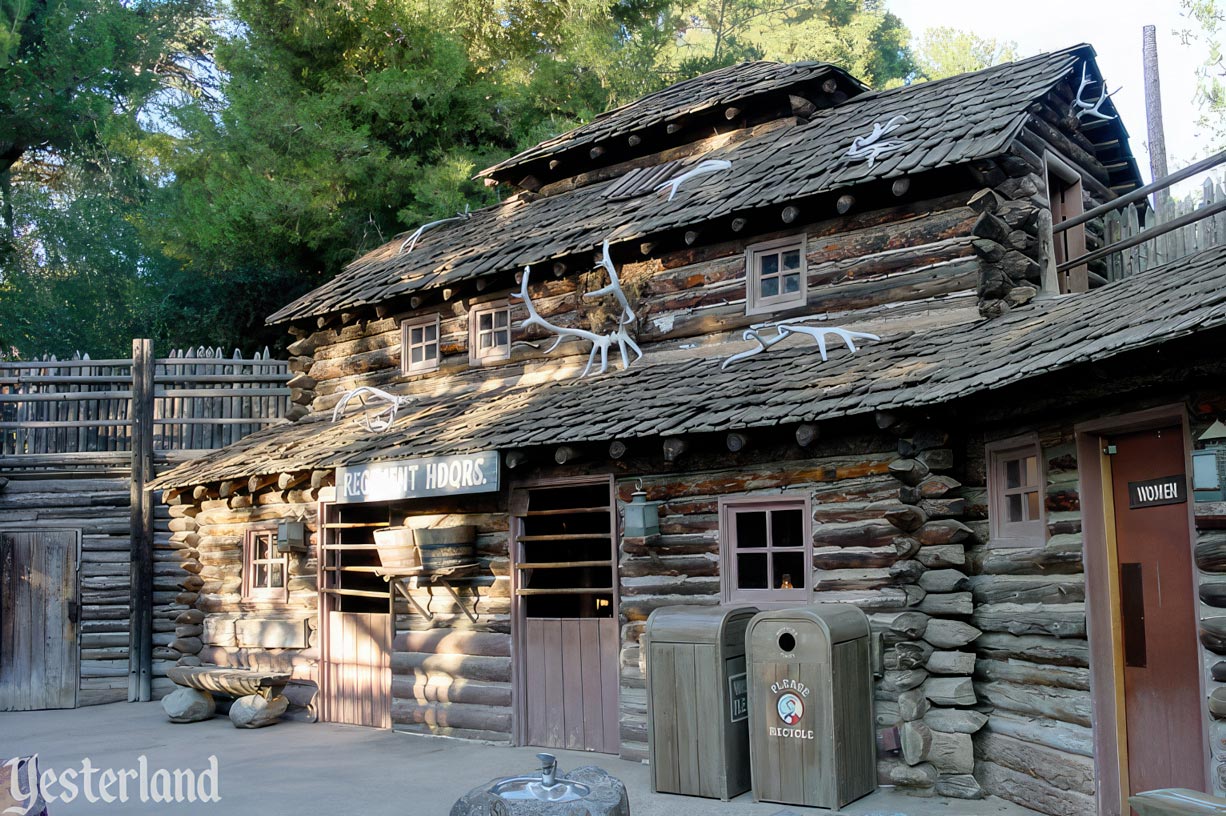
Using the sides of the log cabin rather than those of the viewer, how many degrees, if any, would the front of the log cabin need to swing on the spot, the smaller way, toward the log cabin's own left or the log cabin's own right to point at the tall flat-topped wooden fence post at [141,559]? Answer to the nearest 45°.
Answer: approximately 90° to the log cabin's own right

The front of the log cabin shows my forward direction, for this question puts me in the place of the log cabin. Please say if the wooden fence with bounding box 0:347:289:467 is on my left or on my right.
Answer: on my right

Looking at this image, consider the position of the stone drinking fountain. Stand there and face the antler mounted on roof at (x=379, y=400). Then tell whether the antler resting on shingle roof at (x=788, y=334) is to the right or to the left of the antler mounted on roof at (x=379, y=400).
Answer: right

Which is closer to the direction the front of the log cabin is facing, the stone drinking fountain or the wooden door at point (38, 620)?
the stone drinking fountain

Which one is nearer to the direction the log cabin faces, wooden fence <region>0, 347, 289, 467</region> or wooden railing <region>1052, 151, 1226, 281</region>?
the wooden fence

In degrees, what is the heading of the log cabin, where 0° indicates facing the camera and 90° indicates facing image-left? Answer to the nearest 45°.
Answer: approximately 45°

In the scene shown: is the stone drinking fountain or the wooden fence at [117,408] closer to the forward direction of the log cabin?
the stone drinking fountain

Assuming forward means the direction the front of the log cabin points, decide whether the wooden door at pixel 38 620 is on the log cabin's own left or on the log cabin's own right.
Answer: on the log cabin's own right
